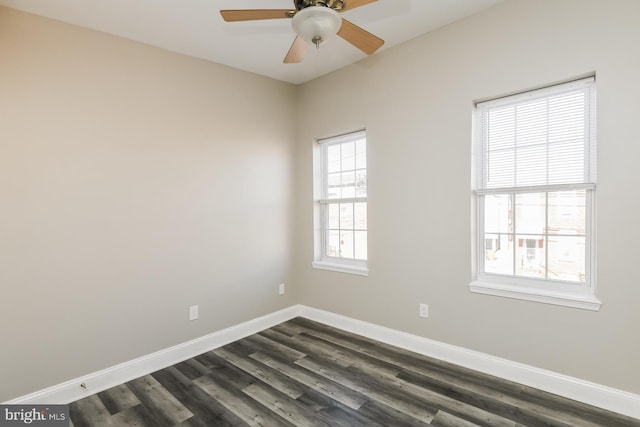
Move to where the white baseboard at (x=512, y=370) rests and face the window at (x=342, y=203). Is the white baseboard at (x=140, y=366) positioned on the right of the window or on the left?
left

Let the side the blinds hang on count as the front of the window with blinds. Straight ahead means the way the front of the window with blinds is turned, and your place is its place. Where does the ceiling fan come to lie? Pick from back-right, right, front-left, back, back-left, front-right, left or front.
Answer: front

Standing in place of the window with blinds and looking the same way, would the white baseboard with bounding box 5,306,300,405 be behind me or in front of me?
in front

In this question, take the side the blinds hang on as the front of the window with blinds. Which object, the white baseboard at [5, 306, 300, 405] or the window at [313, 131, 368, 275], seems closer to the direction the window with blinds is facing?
the white baseboard

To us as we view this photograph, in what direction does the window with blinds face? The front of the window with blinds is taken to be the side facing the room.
facing the viewer and to the left of the viewer

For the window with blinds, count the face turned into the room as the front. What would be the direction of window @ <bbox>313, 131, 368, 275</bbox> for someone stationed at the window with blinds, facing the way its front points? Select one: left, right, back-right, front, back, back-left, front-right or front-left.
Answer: front-right
